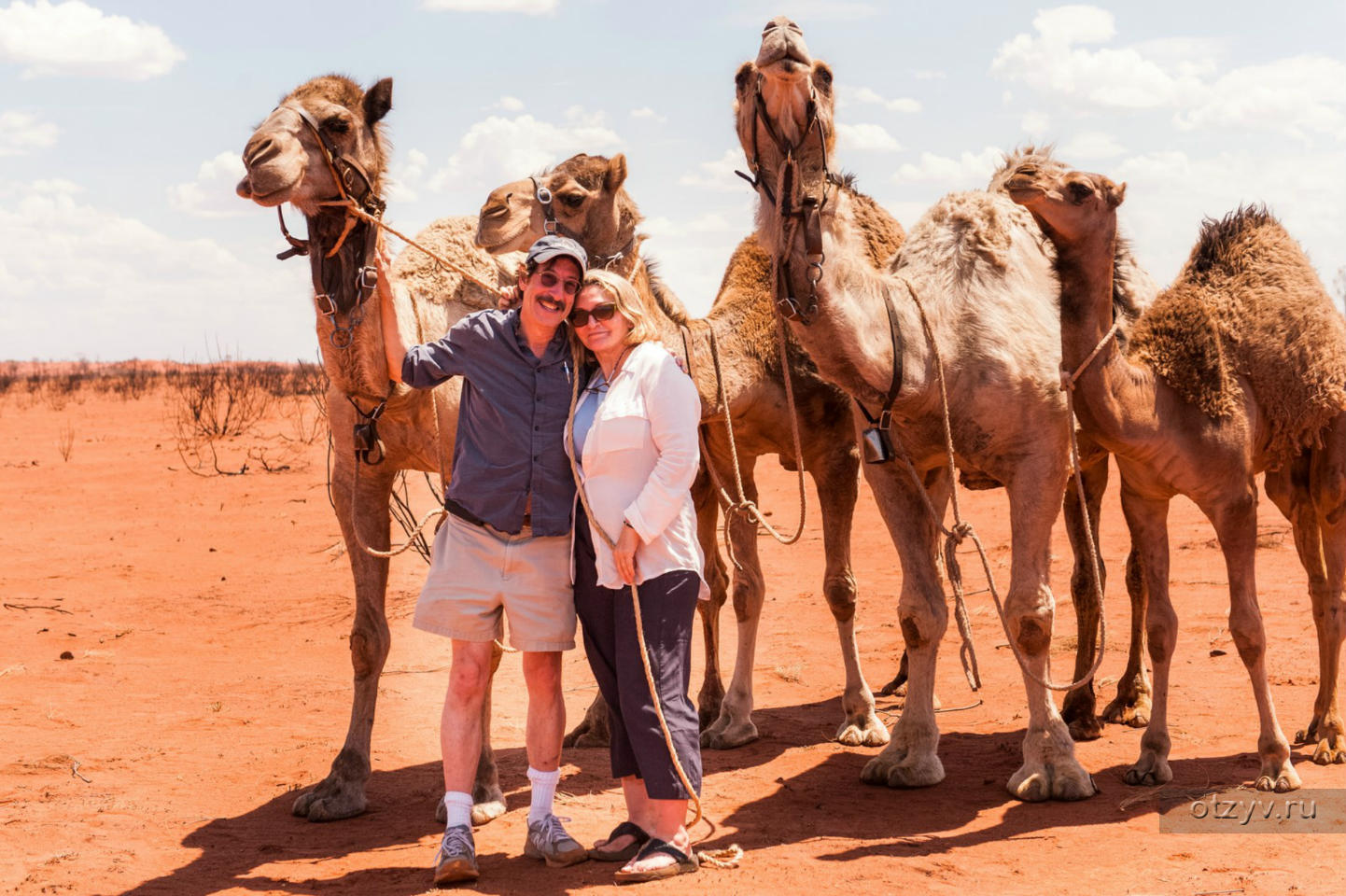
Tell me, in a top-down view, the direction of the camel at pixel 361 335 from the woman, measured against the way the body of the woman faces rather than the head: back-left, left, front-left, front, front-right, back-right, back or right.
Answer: right

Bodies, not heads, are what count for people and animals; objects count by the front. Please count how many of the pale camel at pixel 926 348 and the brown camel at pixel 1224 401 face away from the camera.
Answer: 0

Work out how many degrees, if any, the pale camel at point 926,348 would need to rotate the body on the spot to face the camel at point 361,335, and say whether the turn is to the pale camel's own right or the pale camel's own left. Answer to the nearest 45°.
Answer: approximately 45° to the pale camel's own right

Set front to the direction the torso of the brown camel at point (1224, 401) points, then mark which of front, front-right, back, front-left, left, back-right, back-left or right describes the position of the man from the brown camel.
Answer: front

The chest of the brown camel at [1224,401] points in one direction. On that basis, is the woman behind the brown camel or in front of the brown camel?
in front

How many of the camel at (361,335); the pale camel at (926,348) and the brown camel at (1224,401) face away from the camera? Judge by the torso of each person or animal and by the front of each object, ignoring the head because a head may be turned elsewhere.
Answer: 0

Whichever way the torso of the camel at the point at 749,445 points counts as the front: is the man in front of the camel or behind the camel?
in front

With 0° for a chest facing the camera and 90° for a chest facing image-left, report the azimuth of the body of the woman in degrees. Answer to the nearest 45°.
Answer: approximately 45°

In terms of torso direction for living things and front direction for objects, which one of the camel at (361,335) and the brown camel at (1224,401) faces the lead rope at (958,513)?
the brown camel

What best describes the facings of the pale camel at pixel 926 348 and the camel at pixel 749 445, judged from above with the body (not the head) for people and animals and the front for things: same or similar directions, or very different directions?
same or similar directions

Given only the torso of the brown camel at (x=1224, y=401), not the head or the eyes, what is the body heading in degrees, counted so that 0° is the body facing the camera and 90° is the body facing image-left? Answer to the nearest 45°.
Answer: approximately 45°

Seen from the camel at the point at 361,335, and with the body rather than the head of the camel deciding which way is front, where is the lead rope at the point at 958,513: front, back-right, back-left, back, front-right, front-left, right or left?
back-left

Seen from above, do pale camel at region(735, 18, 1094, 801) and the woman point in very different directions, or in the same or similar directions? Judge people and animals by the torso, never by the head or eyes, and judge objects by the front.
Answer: same or similar directions

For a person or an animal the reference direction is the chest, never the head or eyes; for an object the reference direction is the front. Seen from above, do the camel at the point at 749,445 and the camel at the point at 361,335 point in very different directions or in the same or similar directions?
same or similar directions

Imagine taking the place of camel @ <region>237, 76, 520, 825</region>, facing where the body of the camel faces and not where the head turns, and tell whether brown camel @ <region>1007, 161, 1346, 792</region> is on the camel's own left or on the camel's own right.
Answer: on the camel's own left

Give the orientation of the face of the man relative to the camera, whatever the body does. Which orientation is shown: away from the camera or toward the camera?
toward the camera

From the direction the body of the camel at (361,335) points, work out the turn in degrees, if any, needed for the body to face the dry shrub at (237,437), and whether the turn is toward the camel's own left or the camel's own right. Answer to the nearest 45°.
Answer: approximately 135° to the camel's own right

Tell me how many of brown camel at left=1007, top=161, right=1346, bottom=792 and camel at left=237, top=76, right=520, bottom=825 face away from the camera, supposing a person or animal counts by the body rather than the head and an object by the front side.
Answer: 0

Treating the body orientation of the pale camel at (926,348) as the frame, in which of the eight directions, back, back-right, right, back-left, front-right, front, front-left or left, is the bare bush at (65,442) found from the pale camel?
right
